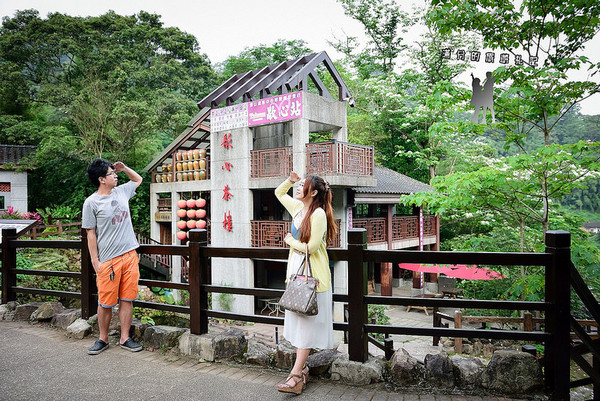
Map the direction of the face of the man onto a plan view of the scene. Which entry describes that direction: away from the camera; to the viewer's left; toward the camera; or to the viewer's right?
to the viewer's right

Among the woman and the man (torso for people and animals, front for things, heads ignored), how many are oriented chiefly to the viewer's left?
1

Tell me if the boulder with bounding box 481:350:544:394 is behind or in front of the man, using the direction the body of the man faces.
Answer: in front

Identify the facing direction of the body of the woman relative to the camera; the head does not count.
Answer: to the viewer's left

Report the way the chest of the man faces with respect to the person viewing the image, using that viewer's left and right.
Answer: facing the viewer and to the right of the viewer

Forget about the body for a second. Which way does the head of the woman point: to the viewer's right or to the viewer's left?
to the viewer's left

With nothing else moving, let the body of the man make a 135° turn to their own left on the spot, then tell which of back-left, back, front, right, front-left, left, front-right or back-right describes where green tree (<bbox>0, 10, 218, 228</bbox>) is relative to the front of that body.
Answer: front

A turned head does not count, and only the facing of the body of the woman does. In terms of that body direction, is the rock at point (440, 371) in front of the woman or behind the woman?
behind
